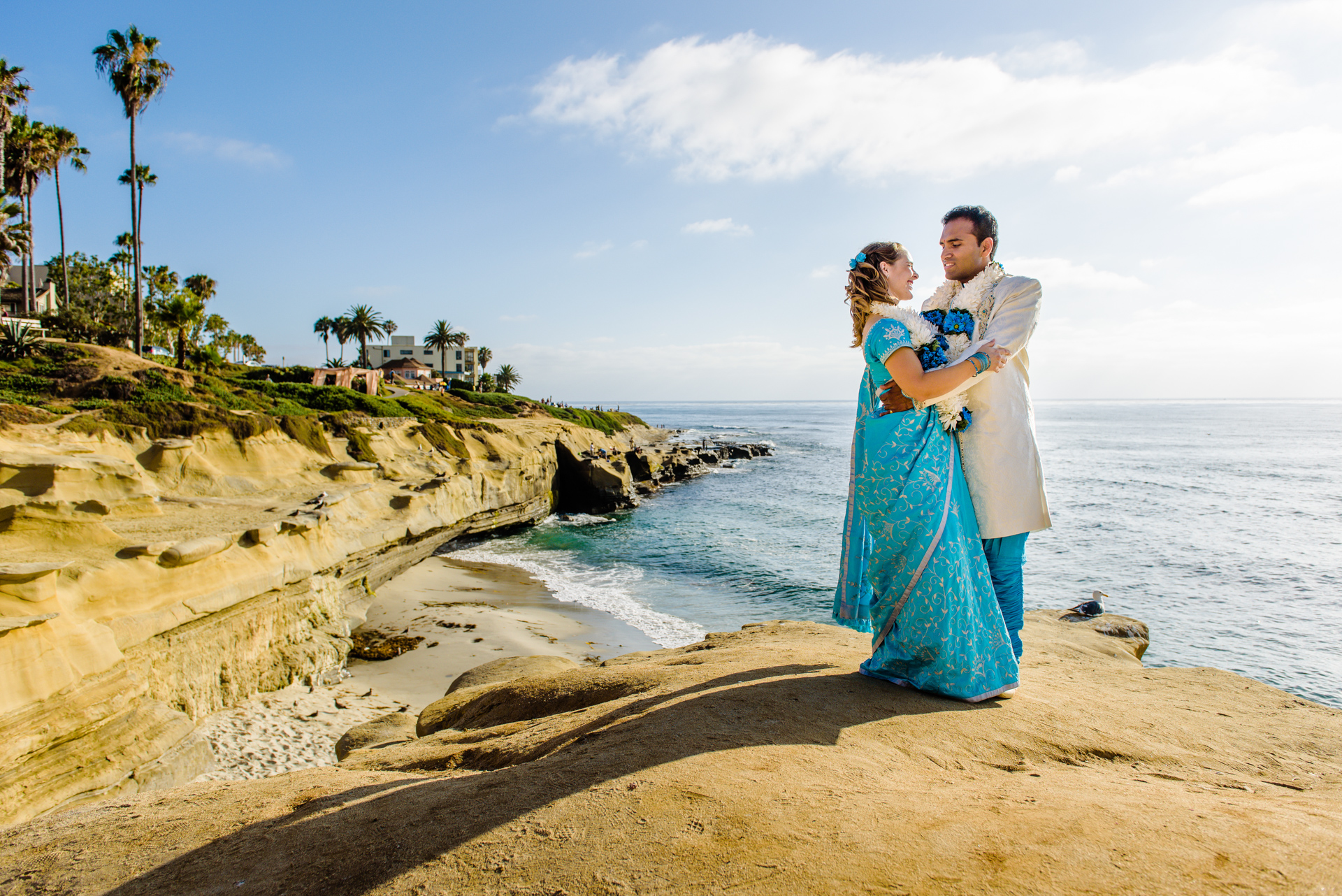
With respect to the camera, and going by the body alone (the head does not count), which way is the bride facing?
to the viewer's right

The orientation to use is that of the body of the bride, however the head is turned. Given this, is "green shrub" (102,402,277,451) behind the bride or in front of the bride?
behind

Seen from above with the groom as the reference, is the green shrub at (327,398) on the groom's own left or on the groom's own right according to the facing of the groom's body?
on the groom's own right

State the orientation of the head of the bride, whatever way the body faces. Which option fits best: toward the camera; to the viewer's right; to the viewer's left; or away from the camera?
to the viewer's right

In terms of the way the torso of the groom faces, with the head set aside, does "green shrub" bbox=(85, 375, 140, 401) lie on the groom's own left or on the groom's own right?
on the groom's own right

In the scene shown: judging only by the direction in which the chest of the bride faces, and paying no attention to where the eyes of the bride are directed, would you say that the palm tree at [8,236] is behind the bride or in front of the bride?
behind
